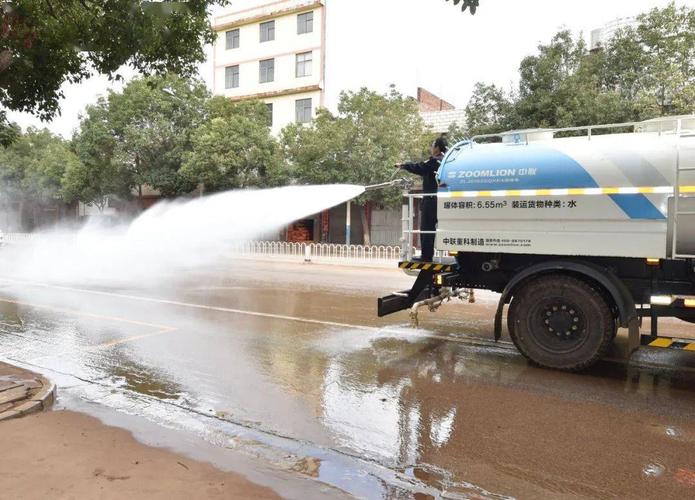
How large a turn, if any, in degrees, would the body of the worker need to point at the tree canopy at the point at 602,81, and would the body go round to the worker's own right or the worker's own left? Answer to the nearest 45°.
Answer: approximately 135° to the worker's own right

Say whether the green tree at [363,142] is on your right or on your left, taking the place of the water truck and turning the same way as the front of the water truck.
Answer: on your left

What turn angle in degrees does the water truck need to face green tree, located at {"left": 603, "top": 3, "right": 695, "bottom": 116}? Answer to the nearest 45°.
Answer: approximately 90° to its left

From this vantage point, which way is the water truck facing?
to the viewer's right

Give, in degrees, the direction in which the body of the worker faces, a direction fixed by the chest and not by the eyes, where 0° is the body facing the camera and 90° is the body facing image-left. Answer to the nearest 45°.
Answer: approximately 90°

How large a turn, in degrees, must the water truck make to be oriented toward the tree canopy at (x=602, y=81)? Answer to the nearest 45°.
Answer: approximately 90° to its left

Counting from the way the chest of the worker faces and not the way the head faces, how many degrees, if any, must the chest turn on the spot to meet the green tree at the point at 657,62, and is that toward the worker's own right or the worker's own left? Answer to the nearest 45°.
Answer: approximately 135° to the worker's own right

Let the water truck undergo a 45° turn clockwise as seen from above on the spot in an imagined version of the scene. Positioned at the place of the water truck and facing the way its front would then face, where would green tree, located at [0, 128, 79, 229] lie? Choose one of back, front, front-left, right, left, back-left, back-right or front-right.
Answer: back

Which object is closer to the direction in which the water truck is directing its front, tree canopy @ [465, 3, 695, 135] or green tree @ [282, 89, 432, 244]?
the tree canopy

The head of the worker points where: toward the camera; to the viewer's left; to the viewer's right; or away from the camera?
to the viewer's left
